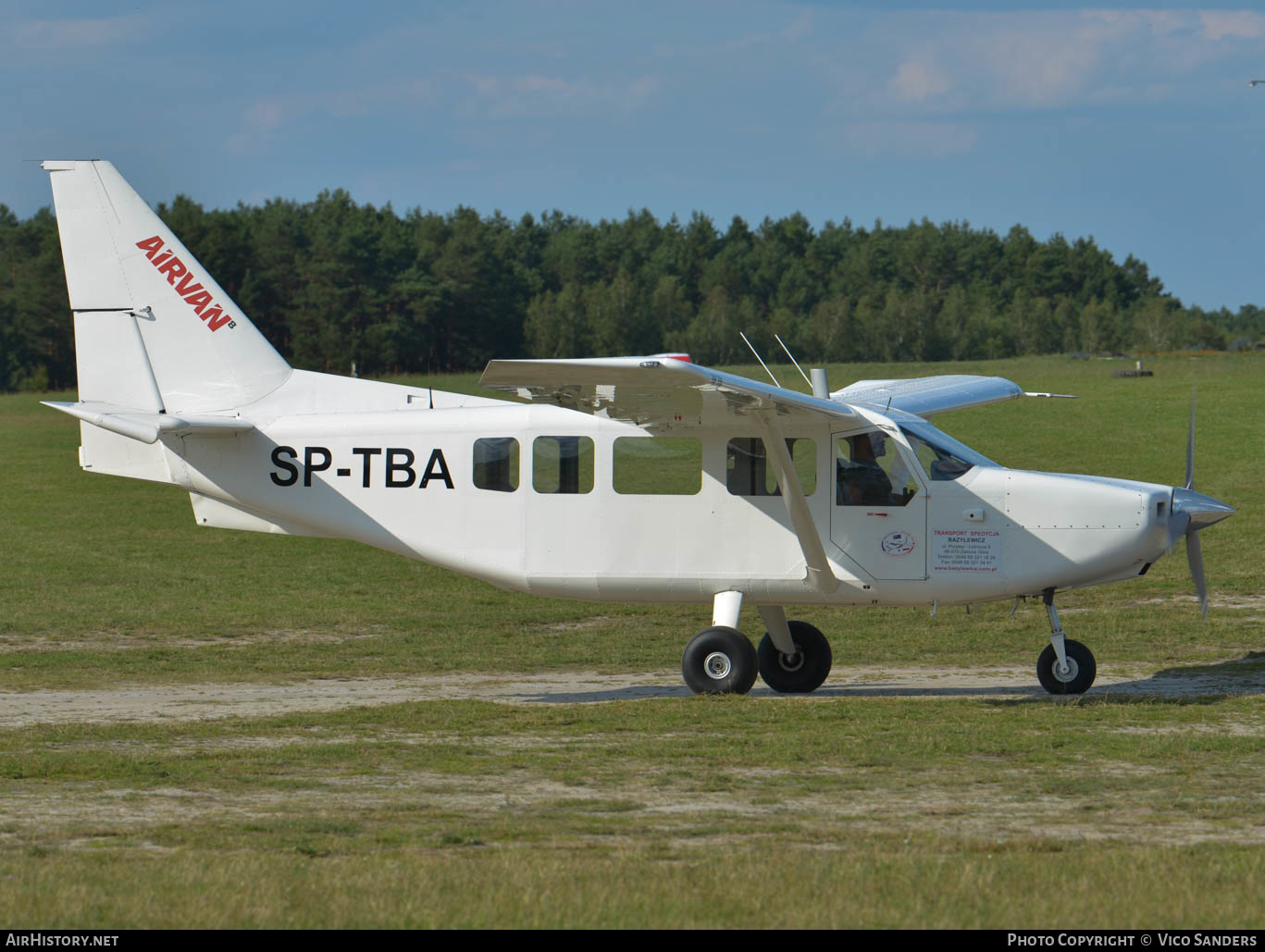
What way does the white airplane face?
to the viewer's right
